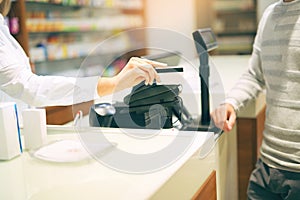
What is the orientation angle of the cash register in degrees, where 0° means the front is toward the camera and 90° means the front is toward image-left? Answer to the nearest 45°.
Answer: approximately 90°

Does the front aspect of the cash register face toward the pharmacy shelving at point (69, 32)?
no
